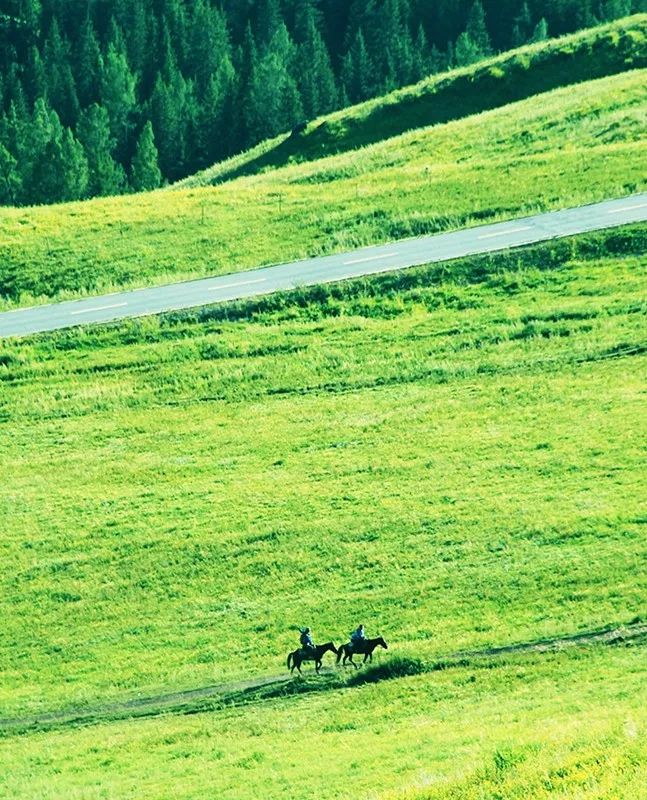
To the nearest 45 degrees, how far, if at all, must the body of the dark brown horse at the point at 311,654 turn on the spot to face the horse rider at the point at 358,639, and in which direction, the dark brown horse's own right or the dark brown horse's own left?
0° — it already faces them

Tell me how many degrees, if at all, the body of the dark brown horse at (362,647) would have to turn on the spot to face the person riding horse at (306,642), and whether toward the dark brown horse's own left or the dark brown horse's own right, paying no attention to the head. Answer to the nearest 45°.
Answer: approximately 180°

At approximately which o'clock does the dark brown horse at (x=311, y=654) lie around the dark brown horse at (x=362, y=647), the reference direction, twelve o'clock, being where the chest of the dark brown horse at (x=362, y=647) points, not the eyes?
the dark brown horse at (x=311, y=654) is roughly at 6 o'clock from the dark brown horse at (x=362, y=647).

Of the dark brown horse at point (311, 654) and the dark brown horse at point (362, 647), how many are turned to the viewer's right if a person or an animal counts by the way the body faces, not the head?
2

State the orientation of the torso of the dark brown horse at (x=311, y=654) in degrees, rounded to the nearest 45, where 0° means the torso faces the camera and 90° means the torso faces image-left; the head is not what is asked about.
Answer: approximately 270°

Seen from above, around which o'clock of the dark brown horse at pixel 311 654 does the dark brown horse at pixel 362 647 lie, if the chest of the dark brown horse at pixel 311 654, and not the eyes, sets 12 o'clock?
the dark brown horse at pixel 362 647 is roughly at 12 o'clock from the dark brown horse at pixel 311 654.

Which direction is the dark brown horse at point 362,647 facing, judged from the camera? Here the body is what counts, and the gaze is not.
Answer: to the viewer's right
